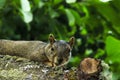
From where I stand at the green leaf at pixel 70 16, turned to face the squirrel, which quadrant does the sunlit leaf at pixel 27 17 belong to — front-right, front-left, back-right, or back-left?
front-right

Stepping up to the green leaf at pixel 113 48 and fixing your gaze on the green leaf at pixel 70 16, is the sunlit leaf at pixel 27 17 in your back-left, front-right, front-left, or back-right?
front-left

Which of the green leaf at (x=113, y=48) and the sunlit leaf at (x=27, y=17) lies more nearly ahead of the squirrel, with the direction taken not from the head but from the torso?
the green leaf

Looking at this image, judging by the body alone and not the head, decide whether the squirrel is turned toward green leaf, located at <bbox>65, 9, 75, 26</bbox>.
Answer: no

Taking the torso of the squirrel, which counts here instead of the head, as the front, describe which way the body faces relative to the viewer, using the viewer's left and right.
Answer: facing the viewer and to the right of the viewer
